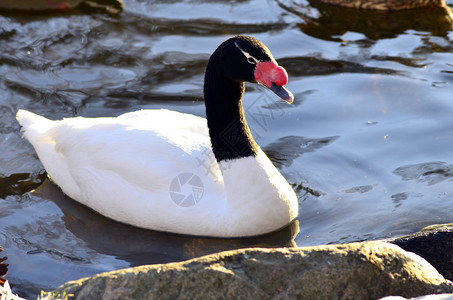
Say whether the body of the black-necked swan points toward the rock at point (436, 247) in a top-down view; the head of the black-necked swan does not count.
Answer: yes

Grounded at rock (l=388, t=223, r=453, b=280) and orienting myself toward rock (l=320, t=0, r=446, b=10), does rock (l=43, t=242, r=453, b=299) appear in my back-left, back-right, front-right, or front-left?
back-left

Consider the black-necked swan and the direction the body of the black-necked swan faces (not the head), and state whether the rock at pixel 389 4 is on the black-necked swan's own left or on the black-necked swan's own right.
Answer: on the black-necked swan's own left

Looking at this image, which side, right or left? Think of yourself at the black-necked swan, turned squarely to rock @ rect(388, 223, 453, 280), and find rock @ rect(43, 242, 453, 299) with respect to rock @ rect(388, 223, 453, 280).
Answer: right

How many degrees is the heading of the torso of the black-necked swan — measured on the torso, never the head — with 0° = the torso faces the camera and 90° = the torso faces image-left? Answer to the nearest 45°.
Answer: approximately 315°
